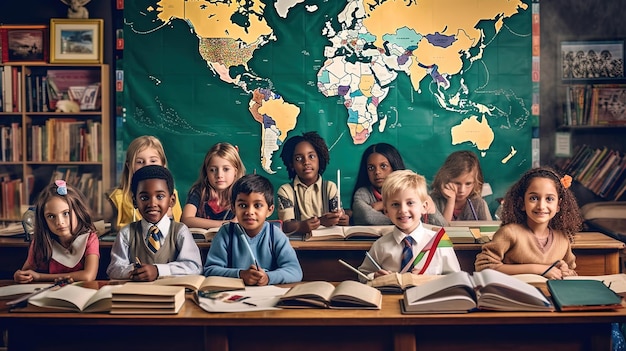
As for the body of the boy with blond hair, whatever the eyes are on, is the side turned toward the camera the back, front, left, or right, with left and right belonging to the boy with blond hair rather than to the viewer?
front

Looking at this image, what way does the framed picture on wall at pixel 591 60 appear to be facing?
toward the camera

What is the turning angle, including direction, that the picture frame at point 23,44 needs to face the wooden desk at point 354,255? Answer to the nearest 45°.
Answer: approximately 45° to its left

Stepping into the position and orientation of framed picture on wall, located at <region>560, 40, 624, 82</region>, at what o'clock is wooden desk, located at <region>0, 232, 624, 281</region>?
The wooden desk is roughly at 1 o'clock from the framed picture on wall.

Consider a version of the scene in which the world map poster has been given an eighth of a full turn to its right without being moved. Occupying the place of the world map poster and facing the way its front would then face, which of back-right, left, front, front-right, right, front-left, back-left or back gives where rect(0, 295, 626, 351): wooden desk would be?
front-left

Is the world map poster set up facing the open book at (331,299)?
yes

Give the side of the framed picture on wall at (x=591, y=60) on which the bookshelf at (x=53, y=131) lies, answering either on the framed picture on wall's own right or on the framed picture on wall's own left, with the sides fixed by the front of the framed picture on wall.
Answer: on the framed picture on wall's own right

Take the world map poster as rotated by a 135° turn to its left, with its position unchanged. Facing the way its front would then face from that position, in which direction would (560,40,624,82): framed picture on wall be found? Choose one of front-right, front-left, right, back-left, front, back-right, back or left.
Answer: front-right

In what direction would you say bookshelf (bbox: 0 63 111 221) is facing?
toward the camera

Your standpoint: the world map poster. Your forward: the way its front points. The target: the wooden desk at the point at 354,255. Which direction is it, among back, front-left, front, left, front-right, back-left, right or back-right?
front

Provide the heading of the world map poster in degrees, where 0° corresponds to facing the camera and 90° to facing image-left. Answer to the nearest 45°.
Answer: approximately 0°

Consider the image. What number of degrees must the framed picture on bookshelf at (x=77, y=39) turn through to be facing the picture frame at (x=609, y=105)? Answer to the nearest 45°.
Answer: approximately 90° to its left
